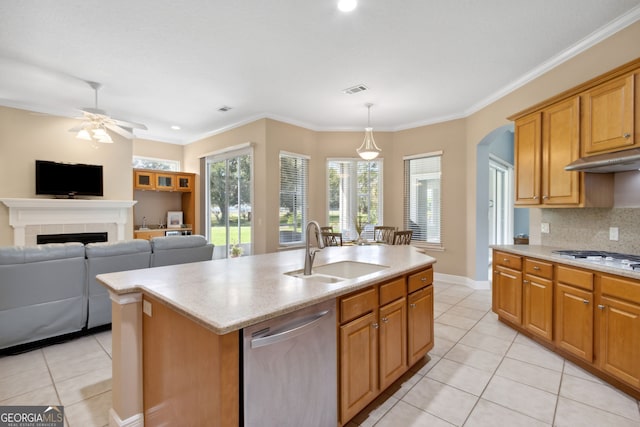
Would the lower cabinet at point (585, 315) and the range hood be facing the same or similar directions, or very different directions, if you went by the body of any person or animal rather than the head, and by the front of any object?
same or similar directions

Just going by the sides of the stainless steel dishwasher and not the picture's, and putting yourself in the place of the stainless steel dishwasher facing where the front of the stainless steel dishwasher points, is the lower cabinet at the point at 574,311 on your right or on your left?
on your left

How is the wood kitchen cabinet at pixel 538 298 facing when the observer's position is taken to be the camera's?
facing the viewer and to the left of the viewer

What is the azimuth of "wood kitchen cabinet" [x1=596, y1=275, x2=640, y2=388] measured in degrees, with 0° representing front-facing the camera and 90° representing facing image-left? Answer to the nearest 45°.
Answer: approximately 45°

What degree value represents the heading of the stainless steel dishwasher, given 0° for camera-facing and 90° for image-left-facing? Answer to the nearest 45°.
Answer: approximately 315°

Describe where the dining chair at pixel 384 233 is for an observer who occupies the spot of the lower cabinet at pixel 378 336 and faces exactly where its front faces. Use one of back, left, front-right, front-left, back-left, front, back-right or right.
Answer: back-left

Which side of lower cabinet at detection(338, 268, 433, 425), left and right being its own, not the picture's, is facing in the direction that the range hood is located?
left

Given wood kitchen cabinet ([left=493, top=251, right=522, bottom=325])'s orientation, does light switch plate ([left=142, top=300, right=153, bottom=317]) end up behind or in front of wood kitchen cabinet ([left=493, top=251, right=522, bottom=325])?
in front

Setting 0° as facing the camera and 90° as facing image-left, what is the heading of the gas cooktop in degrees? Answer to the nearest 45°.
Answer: approximately 45°

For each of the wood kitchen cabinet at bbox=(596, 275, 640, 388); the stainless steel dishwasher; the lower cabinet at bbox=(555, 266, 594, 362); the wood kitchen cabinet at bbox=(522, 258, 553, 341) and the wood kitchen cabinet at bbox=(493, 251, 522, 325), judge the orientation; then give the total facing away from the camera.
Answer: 0

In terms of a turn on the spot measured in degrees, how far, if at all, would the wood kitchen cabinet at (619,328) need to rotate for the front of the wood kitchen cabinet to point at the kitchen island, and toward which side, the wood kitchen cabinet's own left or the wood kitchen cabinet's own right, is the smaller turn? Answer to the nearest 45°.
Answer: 0° — it already faces it

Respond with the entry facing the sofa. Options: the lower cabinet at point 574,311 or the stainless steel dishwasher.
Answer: the lower cabinet

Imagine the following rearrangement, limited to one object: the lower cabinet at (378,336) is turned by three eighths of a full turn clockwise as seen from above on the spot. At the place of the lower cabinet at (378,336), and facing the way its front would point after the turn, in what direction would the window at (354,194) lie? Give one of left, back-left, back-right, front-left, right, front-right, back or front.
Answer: right

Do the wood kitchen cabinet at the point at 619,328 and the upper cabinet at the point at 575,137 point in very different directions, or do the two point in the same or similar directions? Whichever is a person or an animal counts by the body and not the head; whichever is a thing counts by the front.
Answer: same or similar directions

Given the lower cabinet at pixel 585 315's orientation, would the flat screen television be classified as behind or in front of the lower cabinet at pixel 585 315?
in front

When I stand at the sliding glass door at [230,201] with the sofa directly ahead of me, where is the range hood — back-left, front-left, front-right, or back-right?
front-left
